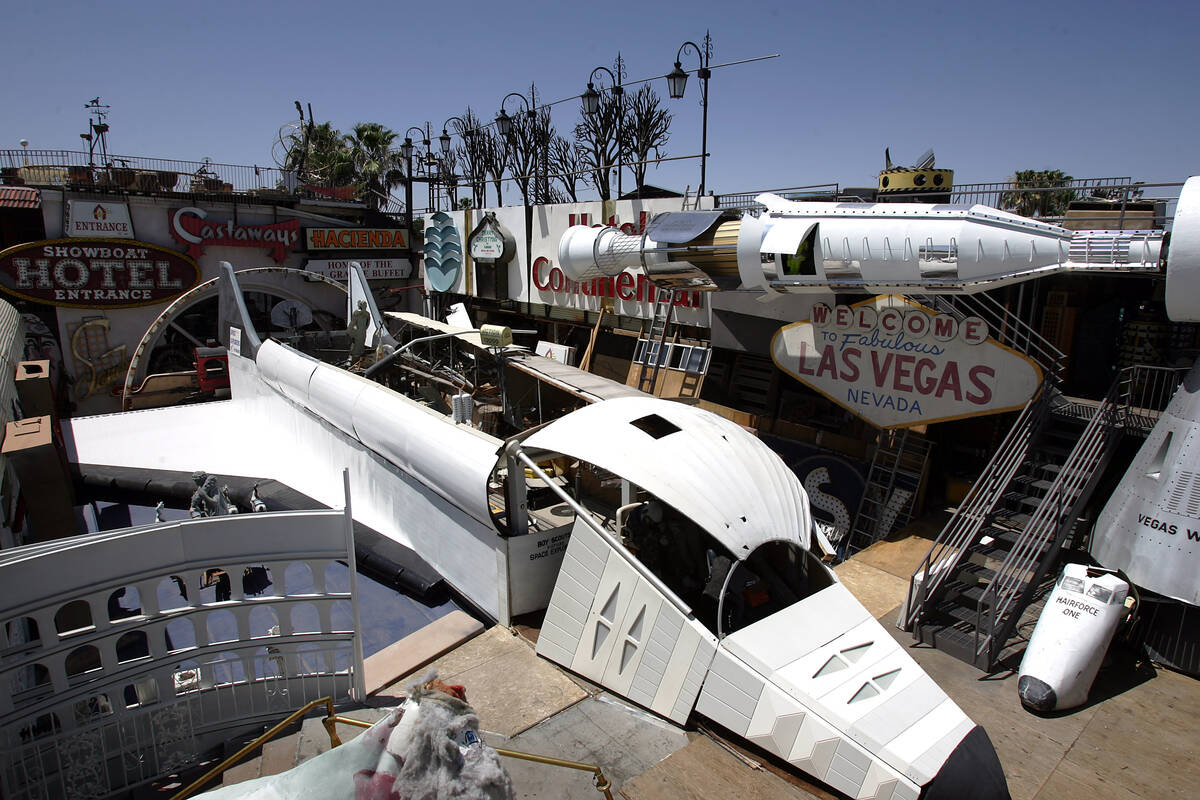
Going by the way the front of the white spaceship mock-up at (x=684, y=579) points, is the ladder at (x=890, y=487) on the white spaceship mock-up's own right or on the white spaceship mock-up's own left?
on the white spaceship mock-up's own left

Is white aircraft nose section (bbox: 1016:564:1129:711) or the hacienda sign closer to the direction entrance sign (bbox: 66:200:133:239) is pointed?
the white aircraft nose section

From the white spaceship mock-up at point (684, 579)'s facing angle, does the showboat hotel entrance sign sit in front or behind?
behind

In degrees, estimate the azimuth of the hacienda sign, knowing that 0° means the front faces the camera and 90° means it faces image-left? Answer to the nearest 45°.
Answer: approximately 0°

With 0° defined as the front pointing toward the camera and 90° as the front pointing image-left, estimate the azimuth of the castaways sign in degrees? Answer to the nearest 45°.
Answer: approximately 0°

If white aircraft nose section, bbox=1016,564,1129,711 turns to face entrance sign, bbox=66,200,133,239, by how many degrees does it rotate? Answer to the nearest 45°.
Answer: approximately 45° to its right

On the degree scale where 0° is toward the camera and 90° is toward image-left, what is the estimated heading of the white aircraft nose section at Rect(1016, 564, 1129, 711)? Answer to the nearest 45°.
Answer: approximately 45°

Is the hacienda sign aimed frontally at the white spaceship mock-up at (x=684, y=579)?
yes
